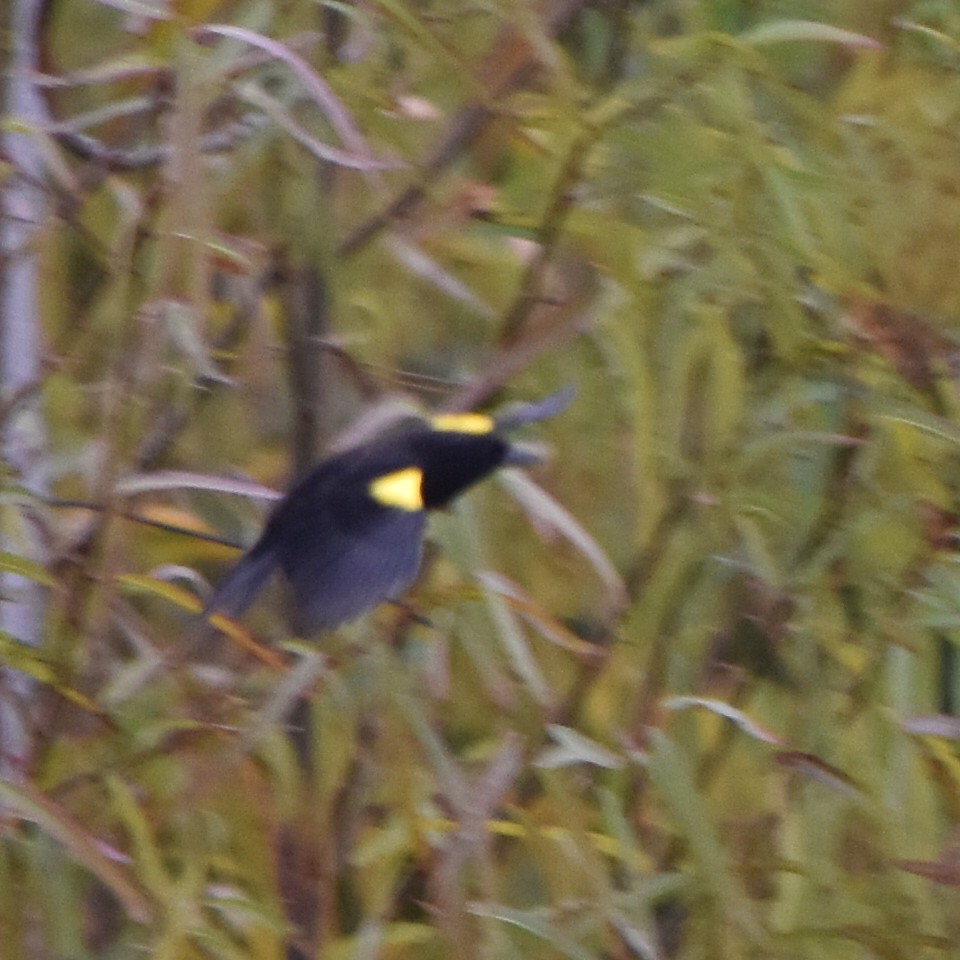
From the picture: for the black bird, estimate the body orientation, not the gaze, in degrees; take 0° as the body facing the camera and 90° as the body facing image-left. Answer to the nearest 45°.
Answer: approximately 270°
